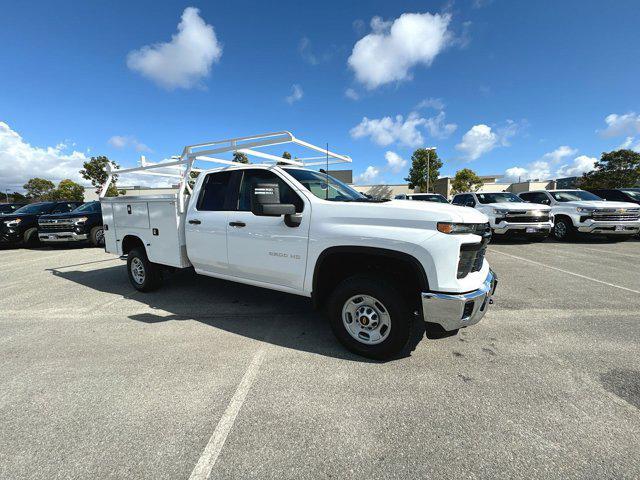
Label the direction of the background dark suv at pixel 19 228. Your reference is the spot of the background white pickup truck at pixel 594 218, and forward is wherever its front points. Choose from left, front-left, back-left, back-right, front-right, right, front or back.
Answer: right

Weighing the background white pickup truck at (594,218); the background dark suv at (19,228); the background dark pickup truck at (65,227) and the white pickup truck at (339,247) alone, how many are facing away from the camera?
0

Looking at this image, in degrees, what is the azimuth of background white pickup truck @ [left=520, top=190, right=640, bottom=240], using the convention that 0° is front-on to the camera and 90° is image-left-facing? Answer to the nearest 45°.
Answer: approximately 315°

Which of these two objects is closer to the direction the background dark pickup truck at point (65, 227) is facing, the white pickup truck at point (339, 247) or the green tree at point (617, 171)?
the white pickup truck

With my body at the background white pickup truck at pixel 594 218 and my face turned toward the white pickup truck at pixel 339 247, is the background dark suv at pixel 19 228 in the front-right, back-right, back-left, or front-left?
front-right

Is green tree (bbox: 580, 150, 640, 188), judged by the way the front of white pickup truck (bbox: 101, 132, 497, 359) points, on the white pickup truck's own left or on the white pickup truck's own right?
on the white pickup truck's own left

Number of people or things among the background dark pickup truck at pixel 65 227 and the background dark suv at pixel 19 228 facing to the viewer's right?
0

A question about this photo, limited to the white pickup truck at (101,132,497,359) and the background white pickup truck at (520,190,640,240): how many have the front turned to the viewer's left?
0

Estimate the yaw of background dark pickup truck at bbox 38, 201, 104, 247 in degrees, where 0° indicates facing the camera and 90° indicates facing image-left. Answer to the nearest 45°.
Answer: approximately 45°

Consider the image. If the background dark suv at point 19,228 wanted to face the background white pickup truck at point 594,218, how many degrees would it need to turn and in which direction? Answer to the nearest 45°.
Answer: approximately 90° to its left

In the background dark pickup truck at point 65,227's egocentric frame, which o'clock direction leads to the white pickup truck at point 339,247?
The white pickup truck is roughly at 10 o'clock from the background dark pickup truck.

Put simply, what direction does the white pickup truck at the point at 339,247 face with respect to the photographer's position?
facing the viewer and to the right of the viewer

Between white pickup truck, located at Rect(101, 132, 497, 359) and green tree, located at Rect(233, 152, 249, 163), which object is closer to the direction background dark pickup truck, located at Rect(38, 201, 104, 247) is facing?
the white pickup truck

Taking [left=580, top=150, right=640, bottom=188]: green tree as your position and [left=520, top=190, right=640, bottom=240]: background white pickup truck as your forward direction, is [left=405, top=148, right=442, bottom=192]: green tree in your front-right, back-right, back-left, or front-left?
front-right

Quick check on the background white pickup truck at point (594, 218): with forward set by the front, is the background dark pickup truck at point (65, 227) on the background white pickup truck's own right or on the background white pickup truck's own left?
on the background white pickup truck's own right

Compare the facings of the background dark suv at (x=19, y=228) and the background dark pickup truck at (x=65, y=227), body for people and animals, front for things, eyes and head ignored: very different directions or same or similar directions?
same or similar directions

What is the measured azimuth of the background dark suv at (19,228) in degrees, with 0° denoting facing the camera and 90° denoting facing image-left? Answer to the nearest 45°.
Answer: approximately 45°
